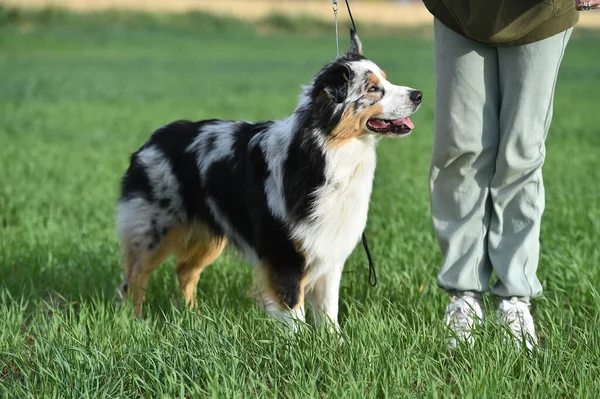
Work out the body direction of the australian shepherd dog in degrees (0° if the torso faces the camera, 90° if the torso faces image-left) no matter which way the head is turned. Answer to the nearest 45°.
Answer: approximately 315°
